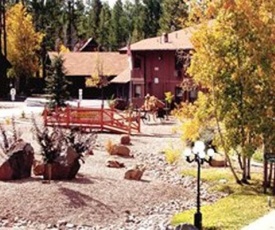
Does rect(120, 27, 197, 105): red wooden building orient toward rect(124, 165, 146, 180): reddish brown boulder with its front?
yes

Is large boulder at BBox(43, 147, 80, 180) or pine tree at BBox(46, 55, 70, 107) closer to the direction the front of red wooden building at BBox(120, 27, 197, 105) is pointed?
the large boulder

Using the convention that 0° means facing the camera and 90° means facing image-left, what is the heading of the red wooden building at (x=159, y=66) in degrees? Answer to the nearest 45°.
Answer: approximately 0°

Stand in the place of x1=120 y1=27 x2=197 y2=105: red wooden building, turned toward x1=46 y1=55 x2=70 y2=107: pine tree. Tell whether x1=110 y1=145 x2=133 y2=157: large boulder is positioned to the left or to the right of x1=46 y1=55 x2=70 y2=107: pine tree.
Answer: left

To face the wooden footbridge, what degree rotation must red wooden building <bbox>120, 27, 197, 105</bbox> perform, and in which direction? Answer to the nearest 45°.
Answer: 0° — it already faces it

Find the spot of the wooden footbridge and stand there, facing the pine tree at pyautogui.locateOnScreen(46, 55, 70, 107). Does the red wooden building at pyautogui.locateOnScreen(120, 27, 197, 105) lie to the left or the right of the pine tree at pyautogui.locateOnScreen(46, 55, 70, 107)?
right

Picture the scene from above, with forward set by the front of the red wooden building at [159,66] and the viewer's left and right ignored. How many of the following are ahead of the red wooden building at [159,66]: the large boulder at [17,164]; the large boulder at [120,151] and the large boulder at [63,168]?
3
